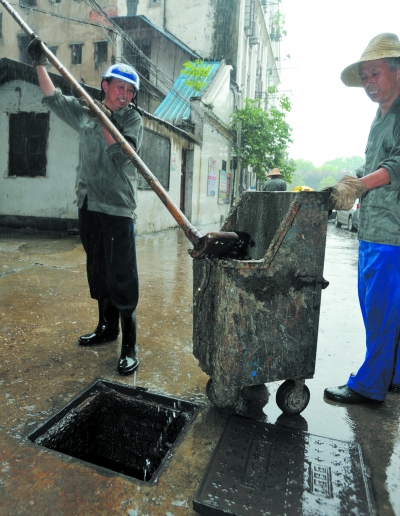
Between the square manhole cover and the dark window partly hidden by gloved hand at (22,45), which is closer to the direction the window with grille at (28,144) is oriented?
the square manhole cover

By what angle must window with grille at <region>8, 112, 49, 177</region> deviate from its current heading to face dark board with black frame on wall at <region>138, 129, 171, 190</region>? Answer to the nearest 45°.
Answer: approximately 90° to its left

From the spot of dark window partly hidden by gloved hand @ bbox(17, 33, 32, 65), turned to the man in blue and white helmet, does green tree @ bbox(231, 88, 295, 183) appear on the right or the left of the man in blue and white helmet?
left

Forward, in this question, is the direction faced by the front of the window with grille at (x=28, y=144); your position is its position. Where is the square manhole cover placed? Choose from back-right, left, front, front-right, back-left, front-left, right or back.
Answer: front

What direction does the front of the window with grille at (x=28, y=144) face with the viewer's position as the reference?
facing the viewer

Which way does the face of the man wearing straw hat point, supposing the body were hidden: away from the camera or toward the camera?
toward the camera

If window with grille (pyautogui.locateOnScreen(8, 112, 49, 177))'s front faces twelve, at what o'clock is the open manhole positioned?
The open manhole is roughly at 12 o'clock from the window with grille.

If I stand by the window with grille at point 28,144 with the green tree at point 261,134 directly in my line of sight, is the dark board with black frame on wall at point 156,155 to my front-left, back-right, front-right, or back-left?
front-right

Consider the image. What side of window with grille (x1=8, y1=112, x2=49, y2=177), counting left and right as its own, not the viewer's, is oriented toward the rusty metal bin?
front

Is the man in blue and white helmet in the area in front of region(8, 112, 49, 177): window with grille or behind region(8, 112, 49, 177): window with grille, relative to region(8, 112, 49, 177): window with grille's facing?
in front

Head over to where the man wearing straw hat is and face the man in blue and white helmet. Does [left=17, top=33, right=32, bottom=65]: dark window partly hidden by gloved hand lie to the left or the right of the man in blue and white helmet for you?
right

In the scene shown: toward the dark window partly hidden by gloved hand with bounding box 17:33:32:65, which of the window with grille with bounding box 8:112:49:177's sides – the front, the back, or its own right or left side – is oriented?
back

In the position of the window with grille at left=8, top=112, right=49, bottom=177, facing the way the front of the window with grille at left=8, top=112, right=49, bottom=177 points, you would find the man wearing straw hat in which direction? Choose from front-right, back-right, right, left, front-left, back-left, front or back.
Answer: front
